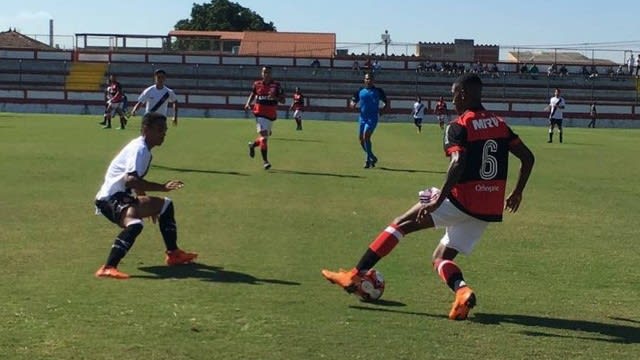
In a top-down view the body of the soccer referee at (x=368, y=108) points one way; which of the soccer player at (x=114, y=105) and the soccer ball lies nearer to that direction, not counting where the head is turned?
the soccer ball

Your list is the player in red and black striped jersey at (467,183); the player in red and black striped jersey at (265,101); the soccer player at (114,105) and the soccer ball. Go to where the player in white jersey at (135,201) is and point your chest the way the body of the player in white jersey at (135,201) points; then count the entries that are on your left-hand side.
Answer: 2

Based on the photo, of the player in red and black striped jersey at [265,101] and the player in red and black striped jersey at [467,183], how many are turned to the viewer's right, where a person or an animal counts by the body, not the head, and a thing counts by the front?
0

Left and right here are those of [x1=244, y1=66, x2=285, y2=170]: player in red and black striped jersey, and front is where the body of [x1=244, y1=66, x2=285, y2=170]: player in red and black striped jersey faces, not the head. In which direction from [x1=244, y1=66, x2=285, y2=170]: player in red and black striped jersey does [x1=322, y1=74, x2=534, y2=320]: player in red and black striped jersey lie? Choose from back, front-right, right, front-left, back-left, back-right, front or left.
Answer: front

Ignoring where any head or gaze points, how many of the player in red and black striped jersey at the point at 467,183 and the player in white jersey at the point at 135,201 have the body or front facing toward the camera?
0

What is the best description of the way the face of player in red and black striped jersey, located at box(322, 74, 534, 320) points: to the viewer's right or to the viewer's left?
to the viewer's left

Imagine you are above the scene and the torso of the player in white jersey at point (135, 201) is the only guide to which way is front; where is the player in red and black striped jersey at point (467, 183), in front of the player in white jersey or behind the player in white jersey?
in front

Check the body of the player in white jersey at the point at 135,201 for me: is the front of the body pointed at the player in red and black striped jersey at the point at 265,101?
no

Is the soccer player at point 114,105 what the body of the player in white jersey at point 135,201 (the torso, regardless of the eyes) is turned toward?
no

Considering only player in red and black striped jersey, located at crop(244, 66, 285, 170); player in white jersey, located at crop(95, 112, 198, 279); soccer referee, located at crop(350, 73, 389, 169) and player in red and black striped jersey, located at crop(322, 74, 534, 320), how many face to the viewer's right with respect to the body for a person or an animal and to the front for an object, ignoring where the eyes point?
1

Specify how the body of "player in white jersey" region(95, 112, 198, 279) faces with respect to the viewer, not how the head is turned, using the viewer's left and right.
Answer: facing to the right of the viewer

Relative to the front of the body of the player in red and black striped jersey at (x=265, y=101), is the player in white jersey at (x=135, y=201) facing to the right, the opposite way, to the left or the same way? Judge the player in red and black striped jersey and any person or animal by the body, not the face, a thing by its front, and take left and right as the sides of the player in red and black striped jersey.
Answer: to the left

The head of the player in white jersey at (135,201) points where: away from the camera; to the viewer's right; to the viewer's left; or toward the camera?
to the viewer's right

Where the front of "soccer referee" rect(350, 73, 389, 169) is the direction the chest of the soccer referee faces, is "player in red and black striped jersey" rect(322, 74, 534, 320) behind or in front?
in front

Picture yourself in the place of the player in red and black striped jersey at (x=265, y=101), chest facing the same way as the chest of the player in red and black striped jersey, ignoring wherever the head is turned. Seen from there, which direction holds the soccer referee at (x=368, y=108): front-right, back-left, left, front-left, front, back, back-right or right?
left

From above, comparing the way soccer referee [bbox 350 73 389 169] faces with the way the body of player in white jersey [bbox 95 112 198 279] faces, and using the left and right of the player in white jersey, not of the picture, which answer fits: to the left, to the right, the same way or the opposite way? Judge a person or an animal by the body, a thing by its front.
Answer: to the right

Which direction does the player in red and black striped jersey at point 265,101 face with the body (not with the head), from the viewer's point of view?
toward the camera
